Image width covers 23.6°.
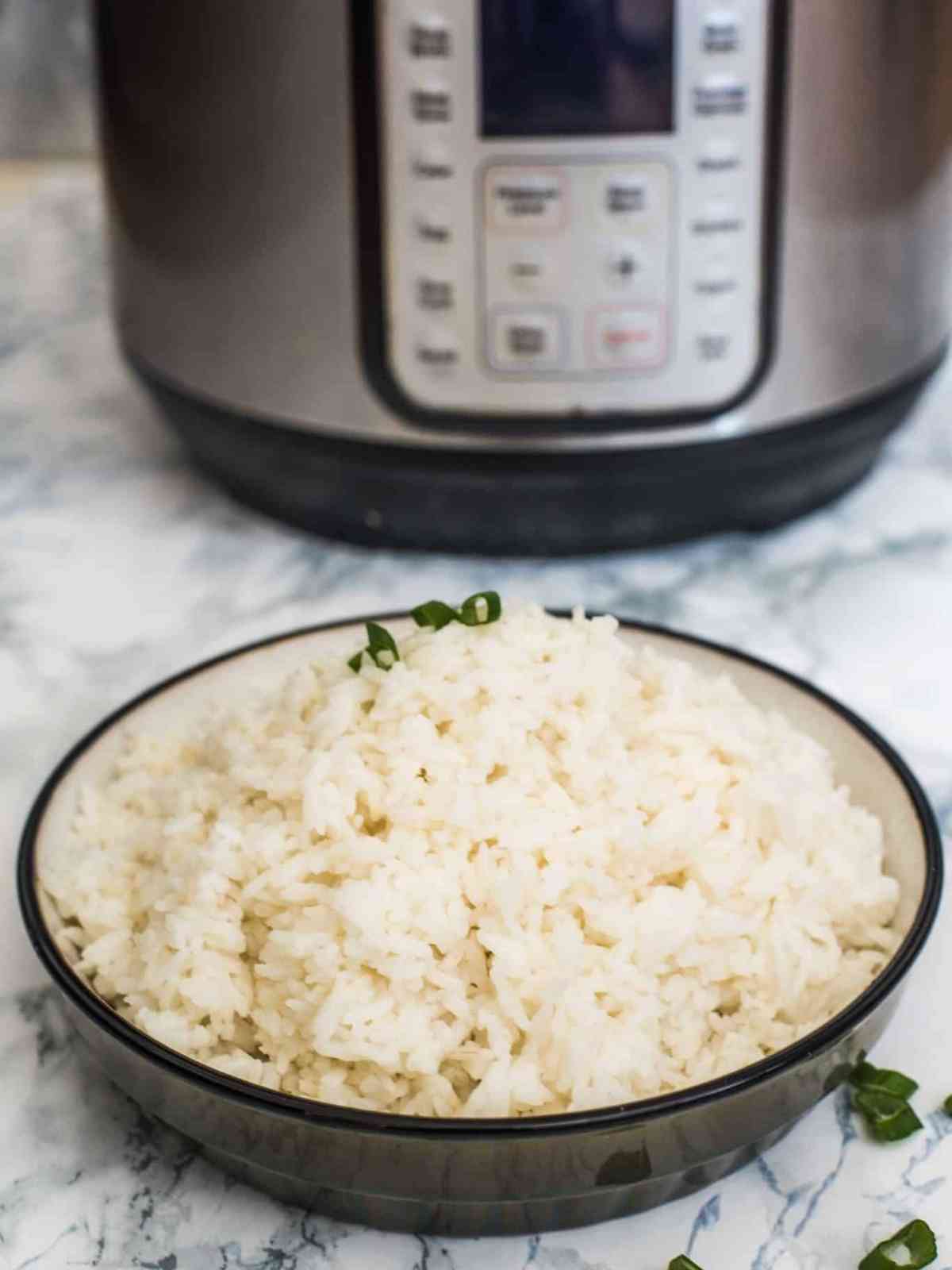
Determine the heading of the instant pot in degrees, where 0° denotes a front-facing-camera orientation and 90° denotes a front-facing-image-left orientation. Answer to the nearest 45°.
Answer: approximately 0°
